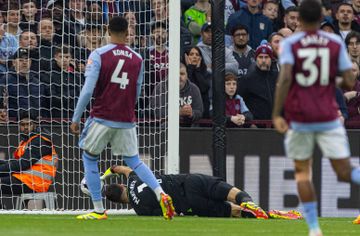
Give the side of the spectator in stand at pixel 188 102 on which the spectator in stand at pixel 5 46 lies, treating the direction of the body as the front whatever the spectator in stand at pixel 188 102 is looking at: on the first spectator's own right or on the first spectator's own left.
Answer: on the first spectator's own right

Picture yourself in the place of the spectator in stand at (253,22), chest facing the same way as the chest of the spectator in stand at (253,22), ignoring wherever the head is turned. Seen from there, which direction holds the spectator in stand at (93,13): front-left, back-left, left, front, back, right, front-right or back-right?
front-right

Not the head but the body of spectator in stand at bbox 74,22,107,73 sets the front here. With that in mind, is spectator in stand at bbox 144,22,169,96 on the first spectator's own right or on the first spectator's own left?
on the first spectator's own left

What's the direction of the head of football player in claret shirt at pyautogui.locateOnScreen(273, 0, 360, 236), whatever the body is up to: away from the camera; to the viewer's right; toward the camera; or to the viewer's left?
away from the camera

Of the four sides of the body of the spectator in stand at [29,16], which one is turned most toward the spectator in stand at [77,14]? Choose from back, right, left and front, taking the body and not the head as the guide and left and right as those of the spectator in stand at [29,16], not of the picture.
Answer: left

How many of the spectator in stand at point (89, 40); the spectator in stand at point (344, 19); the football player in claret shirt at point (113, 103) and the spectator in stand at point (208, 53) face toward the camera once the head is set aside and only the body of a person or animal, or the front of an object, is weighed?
3

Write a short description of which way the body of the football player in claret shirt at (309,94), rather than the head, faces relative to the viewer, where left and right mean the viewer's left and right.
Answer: facing away from the viewer
